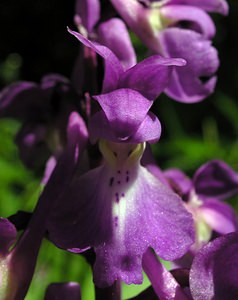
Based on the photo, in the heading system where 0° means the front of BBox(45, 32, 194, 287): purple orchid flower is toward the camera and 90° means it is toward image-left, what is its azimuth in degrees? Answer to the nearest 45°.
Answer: approximately 0°
